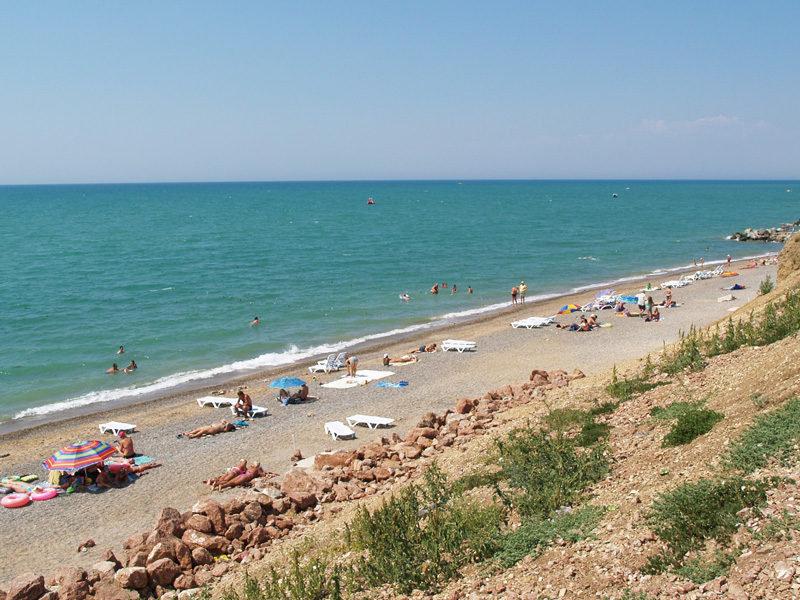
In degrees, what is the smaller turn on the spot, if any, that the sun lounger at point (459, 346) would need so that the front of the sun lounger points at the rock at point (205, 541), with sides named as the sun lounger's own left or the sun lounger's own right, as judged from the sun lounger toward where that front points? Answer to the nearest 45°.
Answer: approximately 90° to the sun lounger's own left

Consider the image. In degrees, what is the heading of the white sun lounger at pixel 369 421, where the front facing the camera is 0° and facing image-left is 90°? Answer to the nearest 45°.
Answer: approximately 90°

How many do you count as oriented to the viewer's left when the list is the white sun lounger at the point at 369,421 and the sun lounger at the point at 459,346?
2

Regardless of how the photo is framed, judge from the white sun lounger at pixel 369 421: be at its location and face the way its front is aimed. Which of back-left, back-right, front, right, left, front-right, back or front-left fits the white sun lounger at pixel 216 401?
front-right

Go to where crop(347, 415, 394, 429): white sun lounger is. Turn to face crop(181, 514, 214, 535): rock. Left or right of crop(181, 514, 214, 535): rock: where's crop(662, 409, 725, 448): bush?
left

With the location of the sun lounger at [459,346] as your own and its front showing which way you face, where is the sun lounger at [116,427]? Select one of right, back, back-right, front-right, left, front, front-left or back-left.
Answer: front-left

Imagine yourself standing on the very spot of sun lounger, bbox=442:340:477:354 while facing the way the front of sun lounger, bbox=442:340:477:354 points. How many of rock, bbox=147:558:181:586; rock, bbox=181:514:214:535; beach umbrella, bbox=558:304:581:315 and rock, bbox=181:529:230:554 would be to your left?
3

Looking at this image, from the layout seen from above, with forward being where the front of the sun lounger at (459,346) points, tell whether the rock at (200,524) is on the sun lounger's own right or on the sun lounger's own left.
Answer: on the sun lounger's own left

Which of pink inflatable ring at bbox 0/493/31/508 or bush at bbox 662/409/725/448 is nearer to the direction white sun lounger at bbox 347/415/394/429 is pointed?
the pink inflatable ring

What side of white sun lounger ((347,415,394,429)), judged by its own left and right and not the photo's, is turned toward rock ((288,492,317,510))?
left

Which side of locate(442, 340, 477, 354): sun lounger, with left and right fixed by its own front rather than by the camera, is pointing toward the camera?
left

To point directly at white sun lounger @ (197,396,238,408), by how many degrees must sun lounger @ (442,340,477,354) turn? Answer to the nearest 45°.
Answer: approximately 45° to its left

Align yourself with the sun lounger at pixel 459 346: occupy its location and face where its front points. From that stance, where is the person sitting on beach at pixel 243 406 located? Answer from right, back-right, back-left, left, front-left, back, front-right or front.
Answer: front-left

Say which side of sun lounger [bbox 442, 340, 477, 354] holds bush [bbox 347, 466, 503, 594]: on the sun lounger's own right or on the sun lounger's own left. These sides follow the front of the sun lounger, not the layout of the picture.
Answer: on the sun lounger's own left
